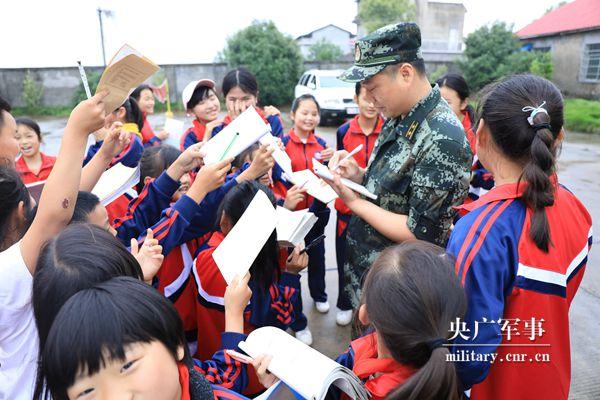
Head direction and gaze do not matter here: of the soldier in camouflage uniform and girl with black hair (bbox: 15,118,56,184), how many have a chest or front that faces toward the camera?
1

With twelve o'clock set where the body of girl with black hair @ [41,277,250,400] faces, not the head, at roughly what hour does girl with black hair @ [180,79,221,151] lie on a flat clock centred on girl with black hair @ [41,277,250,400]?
girl with black hair @ [180,79,221,151] is roughly at 5 o'clock from girl with black hair @ [41,277,250,400].

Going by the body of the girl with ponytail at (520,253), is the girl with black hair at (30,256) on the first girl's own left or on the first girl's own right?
on the first girl's own left

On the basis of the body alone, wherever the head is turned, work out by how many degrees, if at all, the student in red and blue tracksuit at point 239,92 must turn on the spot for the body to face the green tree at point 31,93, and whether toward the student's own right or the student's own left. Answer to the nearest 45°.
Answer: approximately 135° to the student's own right

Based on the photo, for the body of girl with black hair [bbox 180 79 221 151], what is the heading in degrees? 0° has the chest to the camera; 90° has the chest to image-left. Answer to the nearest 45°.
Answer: approximately 315°

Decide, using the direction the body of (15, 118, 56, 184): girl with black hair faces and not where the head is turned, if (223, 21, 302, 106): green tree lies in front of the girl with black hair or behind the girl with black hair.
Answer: behind

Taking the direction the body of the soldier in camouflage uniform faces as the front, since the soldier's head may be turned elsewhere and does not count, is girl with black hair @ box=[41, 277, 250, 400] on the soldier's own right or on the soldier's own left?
on the soldier's own left

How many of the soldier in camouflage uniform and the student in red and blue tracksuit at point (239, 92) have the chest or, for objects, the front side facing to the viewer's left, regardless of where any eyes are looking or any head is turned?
1

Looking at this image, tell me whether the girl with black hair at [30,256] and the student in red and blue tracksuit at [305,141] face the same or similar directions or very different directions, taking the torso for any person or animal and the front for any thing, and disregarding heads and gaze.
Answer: very different directions
